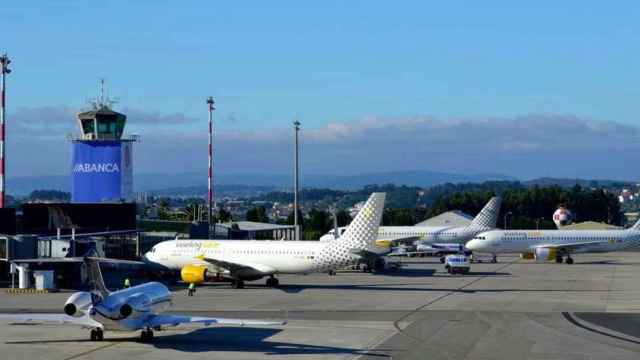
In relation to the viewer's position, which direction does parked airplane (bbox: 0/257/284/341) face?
facing away from the viewer and to the right of the viewer
